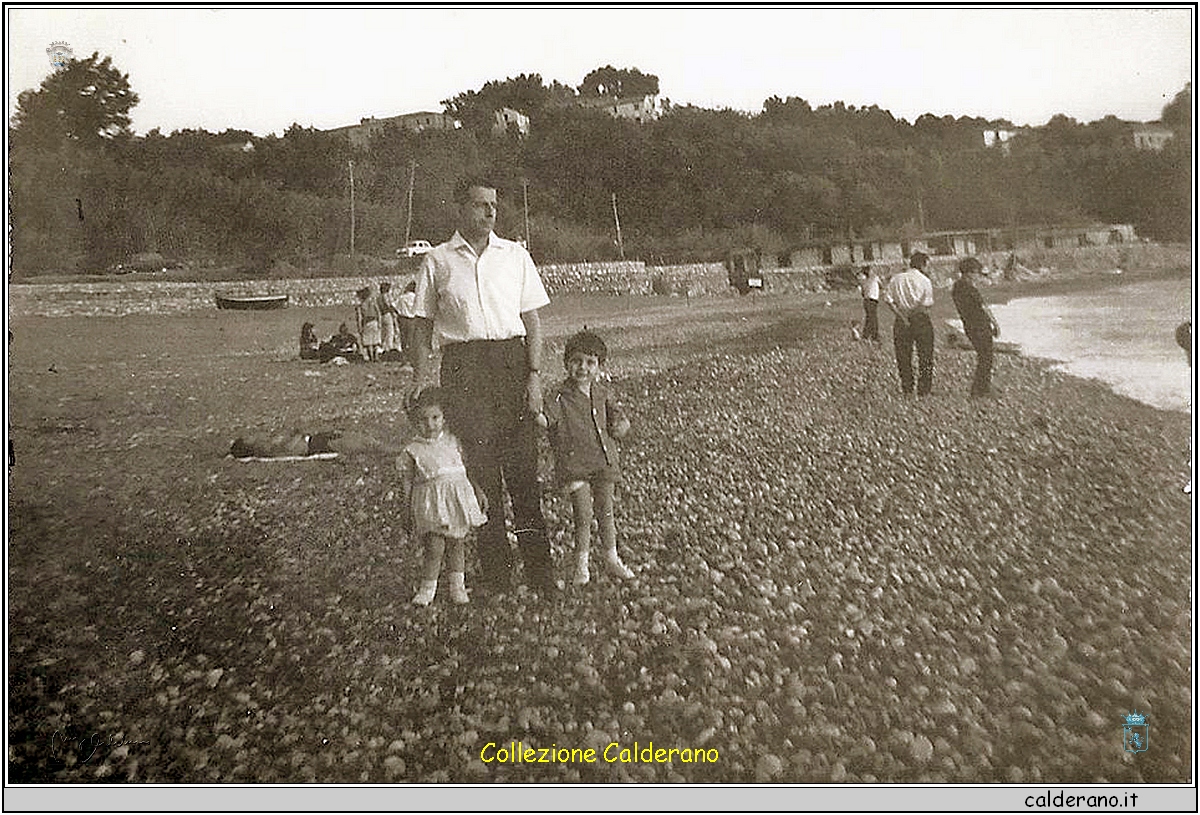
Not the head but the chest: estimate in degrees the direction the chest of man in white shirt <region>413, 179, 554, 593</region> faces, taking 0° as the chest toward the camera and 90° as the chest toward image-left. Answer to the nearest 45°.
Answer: approximately 0°

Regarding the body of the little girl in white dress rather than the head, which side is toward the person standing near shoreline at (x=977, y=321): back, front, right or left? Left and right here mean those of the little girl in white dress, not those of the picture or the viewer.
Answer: back

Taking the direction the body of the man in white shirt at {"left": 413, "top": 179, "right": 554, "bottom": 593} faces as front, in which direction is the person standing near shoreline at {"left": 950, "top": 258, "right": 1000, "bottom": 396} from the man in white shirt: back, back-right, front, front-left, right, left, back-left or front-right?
left

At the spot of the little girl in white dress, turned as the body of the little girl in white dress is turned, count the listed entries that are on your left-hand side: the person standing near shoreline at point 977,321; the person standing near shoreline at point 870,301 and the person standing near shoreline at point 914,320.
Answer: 3

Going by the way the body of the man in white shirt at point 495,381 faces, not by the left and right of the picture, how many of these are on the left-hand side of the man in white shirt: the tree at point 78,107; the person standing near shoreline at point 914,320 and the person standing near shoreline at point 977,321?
2
